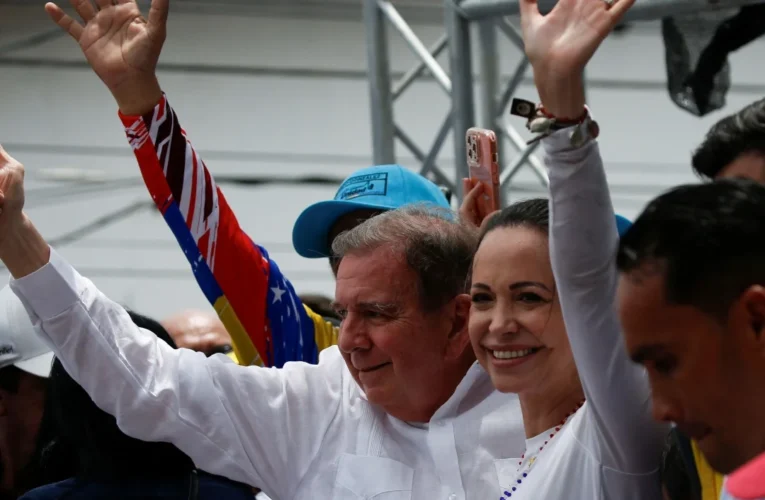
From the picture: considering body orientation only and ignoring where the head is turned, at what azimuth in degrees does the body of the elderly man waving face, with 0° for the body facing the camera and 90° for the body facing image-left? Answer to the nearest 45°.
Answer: approximately 45°

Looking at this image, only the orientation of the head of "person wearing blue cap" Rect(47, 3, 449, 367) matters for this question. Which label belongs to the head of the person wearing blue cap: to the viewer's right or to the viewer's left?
to the viewer's left

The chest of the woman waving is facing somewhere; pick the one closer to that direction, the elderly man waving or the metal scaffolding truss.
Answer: the elderly man waving

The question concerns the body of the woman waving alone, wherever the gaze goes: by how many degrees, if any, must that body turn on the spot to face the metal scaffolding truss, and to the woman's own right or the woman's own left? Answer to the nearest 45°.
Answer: approximately 135° to the woman's own right

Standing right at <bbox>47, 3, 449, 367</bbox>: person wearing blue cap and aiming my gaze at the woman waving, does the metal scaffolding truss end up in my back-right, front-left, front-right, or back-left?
back-left

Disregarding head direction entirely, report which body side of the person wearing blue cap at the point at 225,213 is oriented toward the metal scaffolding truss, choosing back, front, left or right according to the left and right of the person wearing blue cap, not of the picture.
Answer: back

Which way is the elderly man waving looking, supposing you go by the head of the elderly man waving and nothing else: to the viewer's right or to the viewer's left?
to the viewer's left

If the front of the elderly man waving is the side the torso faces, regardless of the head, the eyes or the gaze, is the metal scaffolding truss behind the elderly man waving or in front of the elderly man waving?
behind

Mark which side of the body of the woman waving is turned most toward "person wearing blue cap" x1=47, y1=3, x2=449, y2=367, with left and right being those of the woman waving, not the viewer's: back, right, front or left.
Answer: right
